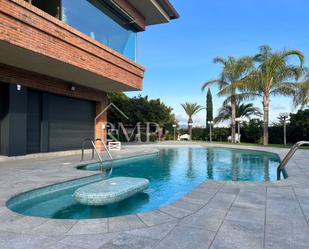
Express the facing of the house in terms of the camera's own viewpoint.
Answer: facing the viewer and to the right of the viewer

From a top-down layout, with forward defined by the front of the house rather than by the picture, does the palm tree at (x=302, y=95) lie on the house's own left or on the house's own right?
on the house's own left

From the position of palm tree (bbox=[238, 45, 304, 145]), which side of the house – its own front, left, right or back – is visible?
left

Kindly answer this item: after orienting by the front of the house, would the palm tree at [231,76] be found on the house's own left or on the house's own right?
on the house's own left
